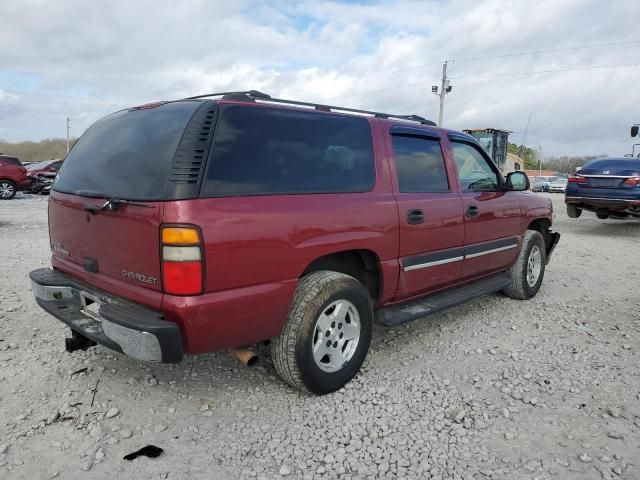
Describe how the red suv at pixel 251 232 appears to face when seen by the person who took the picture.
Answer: facing away from the viewer and to the right of the viewer

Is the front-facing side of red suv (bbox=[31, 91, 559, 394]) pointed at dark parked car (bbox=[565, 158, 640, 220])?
yes

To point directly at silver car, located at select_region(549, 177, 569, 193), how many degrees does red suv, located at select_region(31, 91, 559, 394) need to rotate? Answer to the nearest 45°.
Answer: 0° — it already faces it

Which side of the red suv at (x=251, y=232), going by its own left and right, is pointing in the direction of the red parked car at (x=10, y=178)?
left

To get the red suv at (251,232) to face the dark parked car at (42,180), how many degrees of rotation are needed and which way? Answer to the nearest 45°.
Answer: approximately 90° to its left
